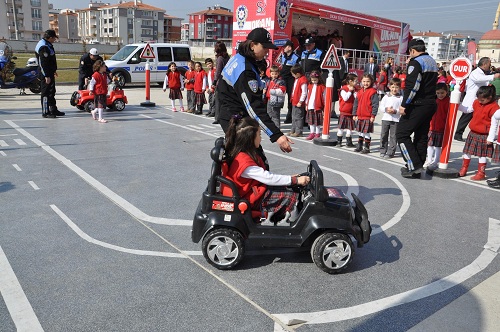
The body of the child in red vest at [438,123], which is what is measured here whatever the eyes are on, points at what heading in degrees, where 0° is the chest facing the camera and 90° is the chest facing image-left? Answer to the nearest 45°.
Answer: approximately 45°

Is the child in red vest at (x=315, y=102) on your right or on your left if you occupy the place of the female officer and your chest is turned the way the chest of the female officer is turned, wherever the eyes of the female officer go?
on your left

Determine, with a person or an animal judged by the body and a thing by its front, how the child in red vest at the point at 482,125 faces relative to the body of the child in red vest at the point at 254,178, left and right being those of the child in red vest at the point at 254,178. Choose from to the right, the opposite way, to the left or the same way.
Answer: the opposite way

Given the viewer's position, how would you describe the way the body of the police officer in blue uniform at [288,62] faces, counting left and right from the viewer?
facing the viewer and to the left of the viewer

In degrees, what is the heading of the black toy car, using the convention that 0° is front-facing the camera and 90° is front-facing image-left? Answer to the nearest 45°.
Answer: approximately 270°

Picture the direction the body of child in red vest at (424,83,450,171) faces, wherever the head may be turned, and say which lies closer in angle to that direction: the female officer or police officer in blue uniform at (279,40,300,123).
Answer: the female officer

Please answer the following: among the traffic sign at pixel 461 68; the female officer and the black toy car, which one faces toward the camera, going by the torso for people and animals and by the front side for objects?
the traffic sign

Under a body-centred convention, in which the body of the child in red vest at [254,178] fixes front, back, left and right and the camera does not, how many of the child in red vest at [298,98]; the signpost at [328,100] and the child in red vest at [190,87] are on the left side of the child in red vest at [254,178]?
3

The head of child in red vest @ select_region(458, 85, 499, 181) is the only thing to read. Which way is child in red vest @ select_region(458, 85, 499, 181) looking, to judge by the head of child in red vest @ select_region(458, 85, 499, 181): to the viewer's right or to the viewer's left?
to the viewer's left

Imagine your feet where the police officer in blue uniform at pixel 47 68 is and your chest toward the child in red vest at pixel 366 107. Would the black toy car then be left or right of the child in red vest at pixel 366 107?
right

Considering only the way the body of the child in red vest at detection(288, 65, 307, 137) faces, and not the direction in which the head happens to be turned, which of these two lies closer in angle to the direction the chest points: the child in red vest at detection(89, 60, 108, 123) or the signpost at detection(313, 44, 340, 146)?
the child in red vest

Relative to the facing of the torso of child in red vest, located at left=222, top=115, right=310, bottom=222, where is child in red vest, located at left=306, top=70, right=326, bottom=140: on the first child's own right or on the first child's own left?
on the first child's own left

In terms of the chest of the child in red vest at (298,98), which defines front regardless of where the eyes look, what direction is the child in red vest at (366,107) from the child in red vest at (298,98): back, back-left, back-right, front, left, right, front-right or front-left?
left

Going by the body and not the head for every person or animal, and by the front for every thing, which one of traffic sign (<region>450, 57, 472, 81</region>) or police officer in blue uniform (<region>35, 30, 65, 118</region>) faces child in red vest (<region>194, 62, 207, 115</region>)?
the police officer in blue uniform

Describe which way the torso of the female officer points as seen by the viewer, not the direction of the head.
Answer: to the viewer's right
